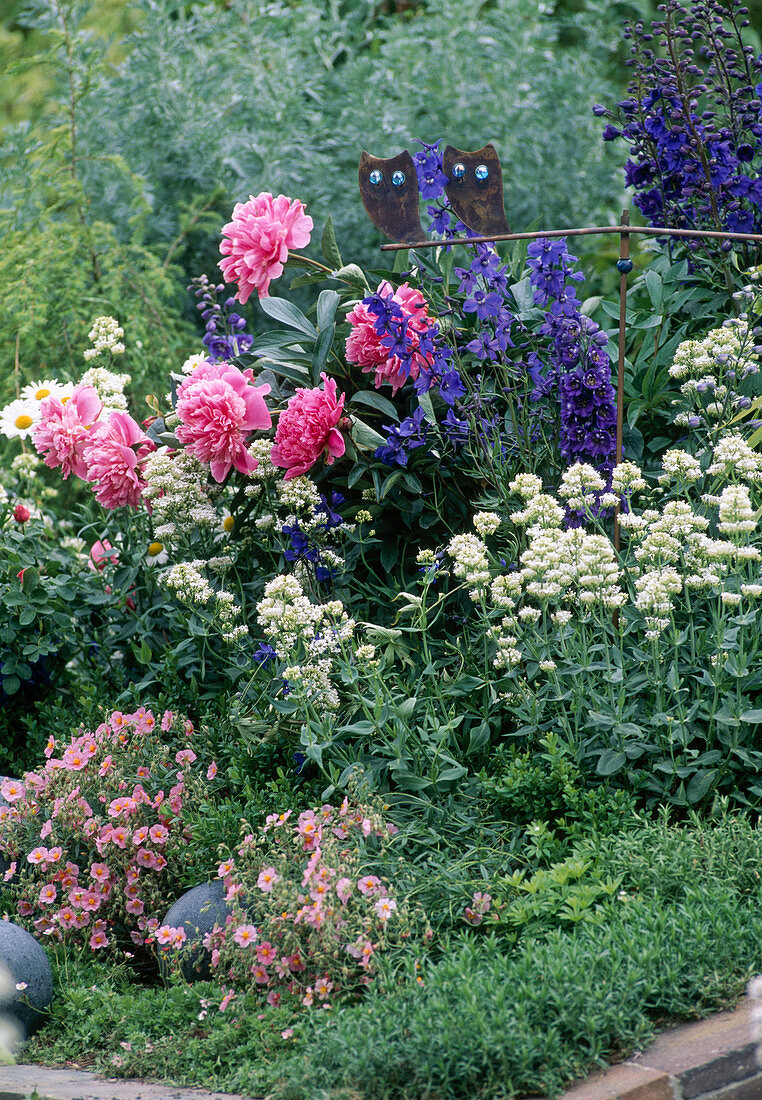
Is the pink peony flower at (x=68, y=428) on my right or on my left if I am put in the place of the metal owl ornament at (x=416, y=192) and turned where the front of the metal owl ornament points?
on my right

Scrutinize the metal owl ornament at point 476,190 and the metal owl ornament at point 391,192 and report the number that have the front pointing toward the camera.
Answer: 2

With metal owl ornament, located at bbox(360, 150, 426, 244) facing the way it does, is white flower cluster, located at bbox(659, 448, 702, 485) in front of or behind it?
in front

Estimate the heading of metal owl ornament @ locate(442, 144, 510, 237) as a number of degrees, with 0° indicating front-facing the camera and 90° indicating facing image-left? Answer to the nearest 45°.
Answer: approximately 0°

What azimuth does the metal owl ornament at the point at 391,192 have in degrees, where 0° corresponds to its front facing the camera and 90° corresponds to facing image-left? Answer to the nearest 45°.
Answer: approximately 0°
